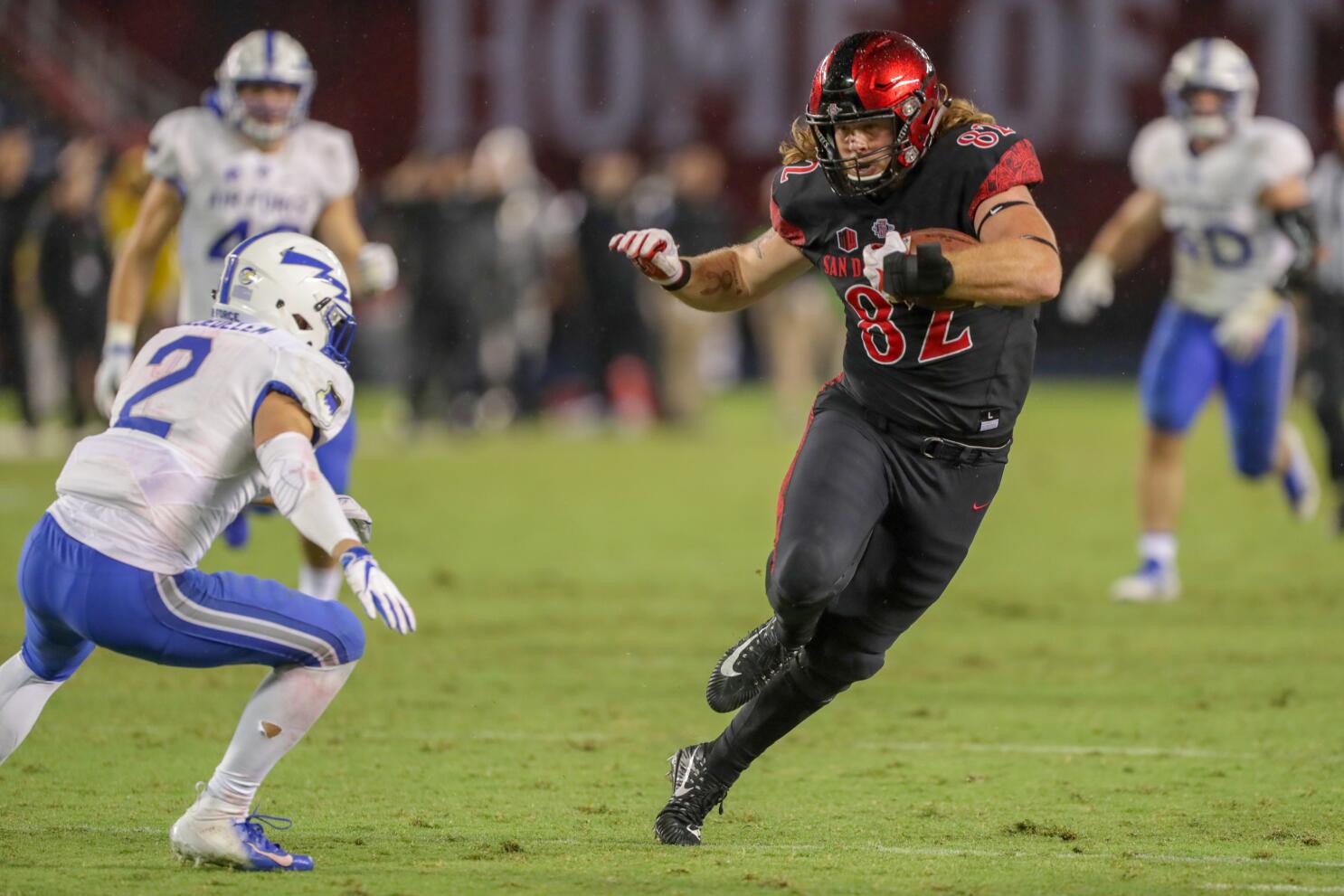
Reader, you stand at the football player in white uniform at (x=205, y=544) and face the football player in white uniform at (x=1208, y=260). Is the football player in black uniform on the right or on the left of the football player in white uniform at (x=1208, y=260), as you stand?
right

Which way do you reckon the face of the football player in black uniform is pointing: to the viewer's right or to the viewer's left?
to the viewer's left

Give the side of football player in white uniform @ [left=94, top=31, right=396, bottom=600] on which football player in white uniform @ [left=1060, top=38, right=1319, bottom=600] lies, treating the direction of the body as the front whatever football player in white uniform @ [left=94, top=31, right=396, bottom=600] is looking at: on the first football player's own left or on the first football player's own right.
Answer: on the first football player's own left

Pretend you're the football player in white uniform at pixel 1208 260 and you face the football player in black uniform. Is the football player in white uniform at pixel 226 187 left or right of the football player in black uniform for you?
right

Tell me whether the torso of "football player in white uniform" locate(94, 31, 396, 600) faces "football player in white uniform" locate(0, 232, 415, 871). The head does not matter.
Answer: yes

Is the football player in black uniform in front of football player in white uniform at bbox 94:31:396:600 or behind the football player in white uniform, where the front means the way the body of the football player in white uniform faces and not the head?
in front
